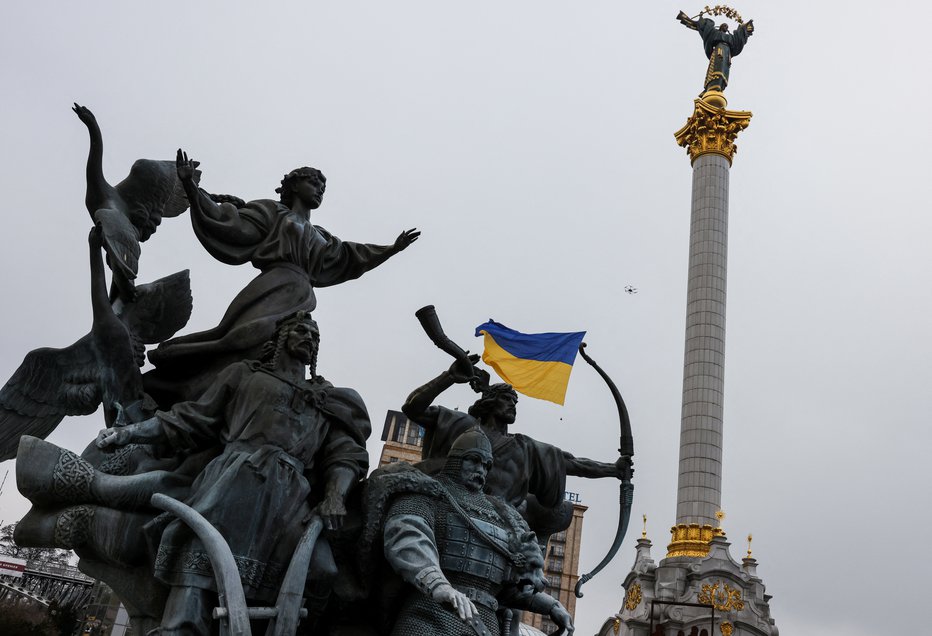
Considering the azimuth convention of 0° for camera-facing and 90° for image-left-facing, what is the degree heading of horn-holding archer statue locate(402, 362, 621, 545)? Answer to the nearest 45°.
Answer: approximately 315°

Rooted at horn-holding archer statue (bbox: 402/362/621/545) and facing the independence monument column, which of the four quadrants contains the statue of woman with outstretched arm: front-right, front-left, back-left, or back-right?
back-left

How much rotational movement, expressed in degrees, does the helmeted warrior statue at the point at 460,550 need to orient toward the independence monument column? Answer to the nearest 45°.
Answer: approximately 135° to its left

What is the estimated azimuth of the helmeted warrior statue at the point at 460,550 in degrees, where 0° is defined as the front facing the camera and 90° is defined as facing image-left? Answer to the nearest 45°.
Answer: approximately 315°
